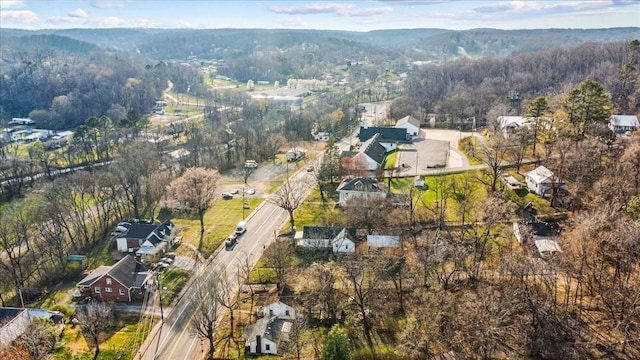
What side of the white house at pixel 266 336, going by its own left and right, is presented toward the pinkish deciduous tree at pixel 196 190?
right

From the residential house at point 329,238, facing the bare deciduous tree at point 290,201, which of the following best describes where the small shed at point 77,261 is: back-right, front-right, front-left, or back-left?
front-left

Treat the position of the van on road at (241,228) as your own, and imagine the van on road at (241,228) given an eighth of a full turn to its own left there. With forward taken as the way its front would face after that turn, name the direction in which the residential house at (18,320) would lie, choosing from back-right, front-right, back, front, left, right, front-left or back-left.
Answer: front-right

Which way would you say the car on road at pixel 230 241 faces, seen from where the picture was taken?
facing the viewer and to the left of the viewer

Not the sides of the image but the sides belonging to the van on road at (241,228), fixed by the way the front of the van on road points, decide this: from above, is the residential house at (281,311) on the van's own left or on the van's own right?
on the van's own left

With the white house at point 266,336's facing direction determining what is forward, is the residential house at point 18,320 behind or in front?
in front

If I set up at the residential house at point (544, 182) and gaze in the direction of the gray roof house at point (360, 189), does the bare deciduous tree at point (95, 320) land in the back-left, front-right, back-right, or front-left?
front-left

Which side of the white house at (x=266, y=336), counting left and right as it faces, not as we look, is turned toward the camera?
left

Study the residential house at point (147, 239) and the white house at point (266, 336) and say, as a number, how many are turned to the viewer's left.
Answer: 1

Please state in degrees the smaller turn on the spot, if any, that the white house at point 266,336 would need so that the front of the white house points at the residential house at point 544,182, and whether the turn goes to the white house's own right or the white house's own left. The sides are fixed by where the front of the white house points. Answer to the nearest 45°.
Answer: approximately 135° to the white house's own right

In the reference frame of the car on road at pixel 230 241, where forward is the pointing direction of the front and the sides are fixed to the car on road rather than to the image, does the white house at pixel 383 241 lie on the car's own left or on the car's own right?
on the car's own left

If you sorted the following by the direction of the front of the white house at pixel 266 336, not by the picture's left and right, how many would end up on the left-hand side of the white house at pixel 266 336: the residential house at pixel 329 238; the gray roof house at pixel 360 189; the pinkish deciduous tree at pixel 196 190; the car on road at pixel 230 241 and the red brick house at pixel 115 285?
0

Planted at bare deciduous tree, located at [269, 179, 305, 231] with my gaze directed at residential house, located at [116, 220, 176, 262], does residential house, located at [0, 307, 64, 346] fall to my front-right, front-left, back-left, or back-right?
front-left

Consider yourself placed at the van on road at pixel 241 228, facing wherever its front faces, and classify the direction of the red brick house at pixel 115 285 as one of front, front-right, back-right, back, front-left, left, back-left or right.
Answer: front

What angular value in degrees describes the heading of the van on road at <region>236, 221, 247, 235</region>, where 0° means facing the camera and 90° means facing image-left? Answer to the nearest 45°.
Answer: approximately 45°

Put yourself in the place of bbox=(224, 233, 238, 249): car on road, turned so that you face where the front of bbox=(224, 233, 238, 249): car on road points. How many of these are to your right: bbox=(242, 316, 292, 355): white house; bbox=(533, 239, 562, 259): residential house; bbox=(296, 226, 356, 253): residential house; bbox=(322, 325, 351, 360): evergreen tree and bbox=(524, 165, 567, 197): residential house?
0

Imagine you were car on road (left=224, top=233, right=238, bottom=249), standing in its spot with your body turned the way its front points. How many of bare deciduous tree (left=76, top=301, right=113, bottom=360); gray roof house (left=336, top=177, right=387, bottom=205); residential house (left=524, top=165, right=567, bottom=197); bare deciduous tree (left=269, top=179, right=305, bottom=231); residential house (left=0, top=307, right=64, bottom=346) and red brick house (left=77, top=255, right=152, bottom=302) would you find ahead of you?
3

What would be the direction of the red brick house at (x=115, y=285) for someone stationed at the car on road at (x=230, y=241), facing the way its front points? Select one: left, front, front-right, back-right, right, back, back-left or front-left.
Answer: front

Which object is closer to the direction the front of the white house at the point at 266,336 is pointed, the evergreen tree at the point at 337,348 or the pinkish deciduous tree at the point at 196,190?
the pinkish deciduous tree

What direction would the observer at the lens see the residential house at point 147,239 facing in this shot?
facing the viewer and to the right of the viewer

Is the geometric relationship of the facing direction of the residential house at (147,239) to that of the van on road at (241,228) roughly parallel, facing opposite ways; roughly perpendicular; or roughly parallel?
roughly perpendicular
